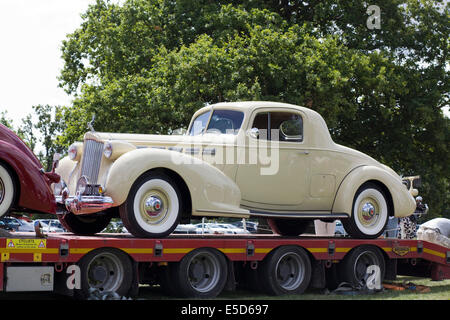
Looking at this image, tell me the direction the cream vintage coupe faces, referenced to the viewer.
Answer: facing the viewer and to the left of the viewer

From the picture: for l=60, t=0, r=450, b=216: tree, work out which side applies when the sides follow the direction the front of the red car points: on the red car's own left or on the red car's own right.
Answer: on the red car's own right

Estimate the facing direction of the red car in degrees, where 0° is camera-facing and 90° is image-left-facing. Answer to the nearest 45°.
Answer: approximately 90°

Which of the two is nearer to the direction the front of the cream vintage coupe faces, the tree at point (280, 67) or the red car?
the red car

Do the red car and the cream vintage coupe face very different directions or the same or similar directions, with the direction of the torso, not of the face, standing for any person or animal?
same or similar directions

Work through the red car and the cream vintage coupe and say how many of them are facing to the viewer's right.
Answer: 0

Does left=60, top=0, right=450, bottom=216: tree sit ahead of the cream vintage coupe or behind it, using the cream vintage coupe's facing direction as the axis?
behind
